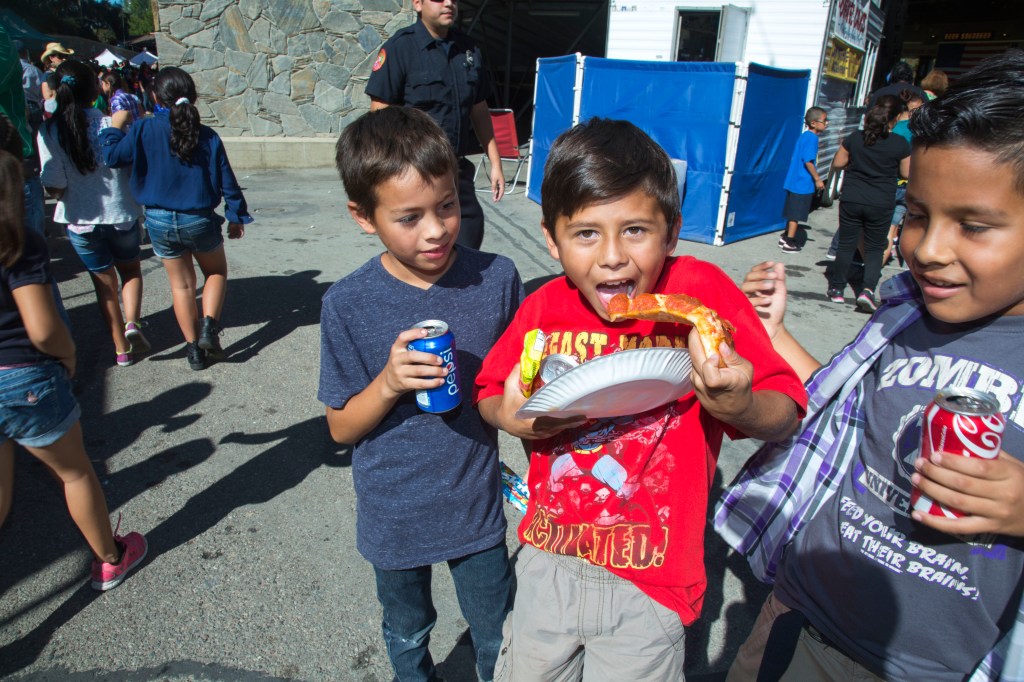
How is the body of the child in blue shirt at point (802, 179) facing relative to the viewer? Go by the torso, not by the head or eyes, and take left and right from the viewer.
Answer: facing to the right of the viewer

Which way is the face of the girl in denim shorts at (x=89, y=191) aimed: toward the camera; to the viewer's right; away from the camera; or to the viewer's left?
away from the camera

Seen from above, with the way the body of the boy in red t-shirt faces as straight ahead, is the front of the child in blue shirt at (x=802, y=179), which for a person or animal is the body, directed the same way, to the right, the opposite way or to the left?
to the left

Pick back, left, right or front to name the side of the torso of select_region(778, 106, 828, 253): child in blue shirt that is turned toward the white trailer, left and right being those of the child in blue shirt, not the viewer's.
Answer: left

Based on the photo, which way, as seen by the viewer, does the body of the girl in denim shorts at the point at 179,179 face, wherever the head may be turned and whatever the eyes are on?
away from the camera

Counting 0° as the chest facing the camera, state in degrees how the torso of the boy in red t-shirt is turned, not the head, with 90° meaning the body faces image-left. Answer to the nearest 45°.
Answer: approximately 0°

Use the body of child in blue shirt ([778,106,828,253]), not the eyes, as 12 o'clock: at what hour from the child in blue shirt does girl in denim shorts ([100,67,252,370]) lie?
The girl in denim shorts is roughly at 4 o'clock from the child in blue shirt.
